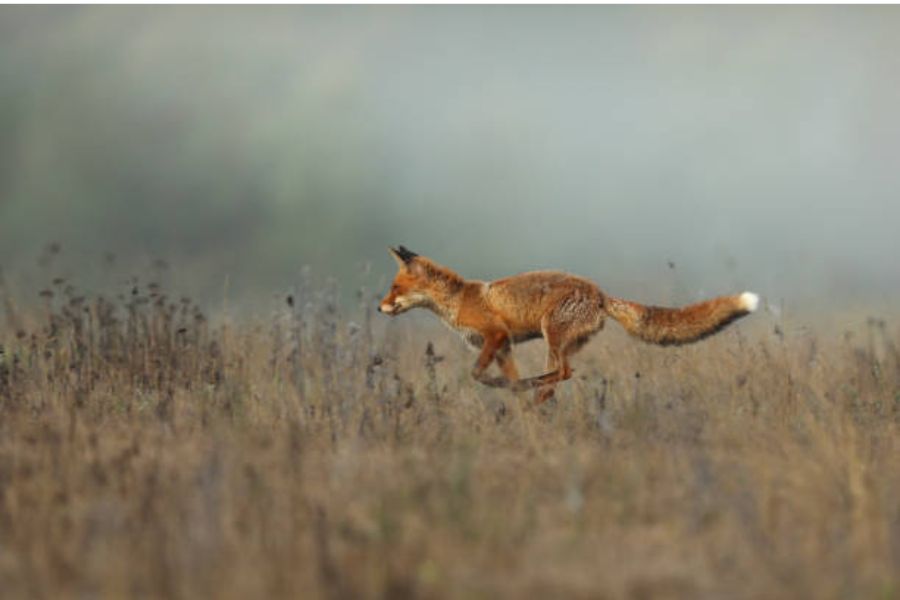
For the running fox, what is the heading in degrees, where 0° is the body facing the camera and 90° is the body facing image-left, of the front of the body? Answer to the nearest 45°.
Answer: approximately 90°
